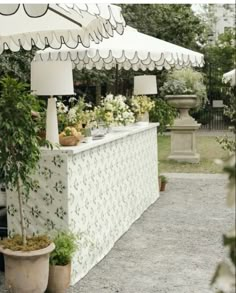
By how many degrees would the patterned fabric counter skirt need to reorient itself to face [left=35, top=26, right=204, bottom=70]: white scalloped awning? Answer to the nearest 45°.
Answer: approximately 135° to its left

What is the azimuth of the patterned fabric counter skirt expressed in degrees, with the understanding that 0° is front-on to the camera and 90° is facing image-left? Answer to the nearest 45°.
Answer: approximately 315°
